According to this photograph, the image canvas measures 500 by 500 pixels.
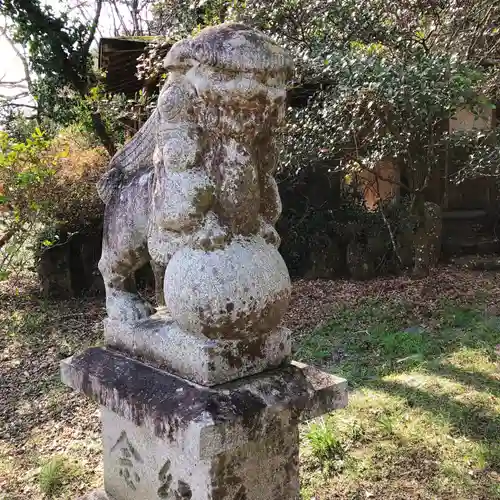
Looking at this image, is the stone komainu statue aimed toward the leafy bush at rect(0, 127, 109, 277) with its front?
no

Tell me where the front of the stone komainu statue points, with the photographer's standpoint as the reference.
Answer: facing the viewer and to the right of the viewer
